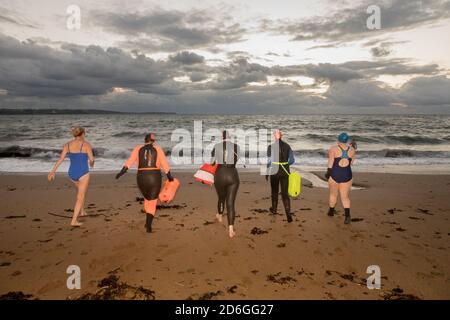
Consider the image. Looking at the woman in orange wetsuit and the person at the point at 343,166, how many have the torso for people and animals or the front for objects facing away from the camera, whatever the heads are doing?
2

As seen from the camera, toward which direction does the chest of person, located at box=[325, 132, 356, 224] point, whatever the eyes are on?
away from the camera

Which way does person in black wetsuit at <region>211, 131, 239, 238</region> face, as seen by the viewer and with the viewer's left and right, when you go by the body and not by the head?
facing away from the viewer

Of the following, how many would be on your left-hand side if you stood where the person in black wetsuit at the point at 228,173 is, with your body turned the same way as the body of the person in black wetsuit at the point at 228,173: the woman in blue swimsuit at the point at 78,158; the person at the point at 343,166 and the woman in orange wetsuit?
2

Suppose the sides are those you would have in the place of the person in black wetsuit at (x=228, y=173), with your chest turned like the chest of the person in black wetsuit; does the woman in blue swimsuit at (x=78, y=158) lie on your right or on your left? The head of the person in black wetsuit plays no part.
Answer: on your left

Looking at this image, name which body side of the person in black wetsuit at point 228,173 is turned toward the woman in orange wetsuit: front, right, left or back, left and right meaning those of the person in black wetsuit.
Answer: left

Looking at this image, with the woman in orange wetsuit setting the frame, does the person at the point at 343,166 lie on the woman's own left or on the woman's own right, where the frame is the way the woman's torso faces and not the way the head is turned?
on the woman's own right

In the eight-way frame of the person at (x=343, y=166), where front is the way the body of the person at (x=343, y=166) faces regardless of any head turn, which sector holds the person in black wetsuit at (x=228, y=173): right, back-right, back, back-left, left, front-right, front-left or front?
back-left

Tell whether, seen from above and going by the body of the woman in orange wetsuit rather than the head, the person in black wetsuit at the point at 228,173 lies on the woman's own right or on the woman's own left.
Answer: on the woman's own right
